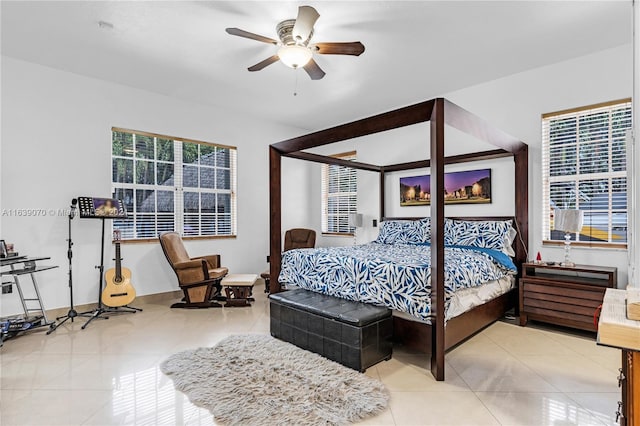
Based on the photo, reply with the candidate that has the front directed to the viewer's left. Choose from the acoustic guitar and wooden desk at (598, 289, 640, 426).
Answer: the wooden desk

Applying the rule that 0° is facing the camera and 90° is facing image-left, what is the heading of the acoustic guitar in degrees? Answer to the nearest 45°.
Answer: approximately 0°

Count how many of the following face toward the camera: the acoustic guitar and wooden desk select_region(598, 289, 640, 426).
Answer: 1

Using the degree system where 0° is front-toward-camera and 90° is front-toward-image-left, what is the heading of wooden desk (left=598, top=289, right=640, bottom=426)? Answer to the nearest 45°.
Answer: approximately 90°

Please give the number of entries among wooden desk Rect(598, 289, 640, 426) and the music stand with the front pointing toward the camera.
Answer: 1

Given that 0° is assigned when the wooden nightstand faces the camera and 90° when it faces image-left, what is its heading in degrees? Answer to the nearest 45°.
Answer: approximately 45°

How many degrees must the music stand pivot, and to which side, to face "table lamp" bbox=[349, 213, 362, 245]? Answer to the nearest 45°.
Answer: approximately 90° to its left

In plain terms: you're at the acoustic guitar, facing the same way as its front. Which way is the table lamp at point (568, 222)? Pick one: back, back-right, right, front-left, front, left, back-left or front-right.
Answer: front-left

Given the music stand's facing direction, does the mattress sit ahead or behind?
ahead

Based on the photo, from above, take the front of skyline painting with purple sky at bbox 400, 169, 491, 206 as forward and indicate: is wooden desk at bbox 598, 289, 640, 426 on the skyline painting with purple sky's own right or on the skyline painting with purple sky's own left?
on the skyline painting with purple sky's own left

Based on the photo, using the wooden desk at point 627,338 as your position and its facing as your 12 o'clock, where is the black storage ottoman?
The black storage ottoman is roughly at 1 o'clock from the wooden desk.

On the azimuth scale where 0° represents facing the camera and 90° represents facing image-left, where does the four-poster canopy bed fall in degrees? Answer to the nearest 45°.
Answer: approximately 45°

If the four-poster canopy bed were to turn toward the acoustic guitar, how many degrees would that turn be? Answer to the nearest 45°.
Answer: approximately 45° to its right

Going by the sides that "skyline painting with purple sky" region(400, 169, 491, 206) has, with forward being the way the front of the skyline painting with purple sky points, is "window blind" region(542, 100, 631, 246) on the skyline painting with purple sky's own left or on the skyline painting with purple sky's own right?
on the skyline painting with purple sky's own left
